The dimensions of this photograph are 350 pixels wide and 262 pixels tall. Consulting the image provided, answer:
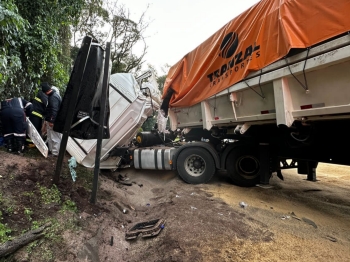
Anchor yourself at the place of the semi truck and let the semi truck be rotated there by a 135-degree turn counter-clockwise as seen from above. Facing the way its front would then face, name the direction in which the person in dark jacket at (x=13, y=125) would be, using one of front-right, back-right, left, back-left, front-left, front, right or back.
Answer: right

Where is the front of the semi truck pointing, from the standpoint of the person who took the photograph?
facing away from the viewer and to the left of the viewer

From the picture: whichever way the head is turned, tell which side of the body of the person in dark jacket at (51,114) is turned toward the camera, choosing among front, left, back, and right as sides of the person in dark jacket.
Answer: left
